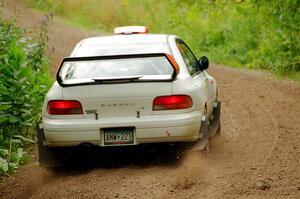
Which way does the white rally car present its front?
away from the camera
